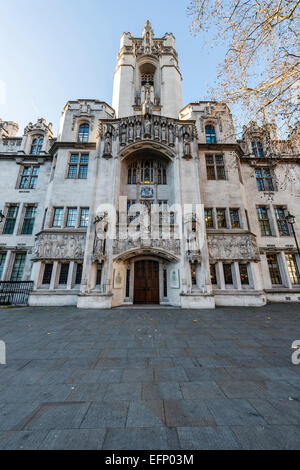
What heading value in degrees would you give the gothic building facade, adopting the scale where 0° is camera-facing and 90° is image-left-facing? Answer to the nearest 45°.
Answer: approximately 0°
